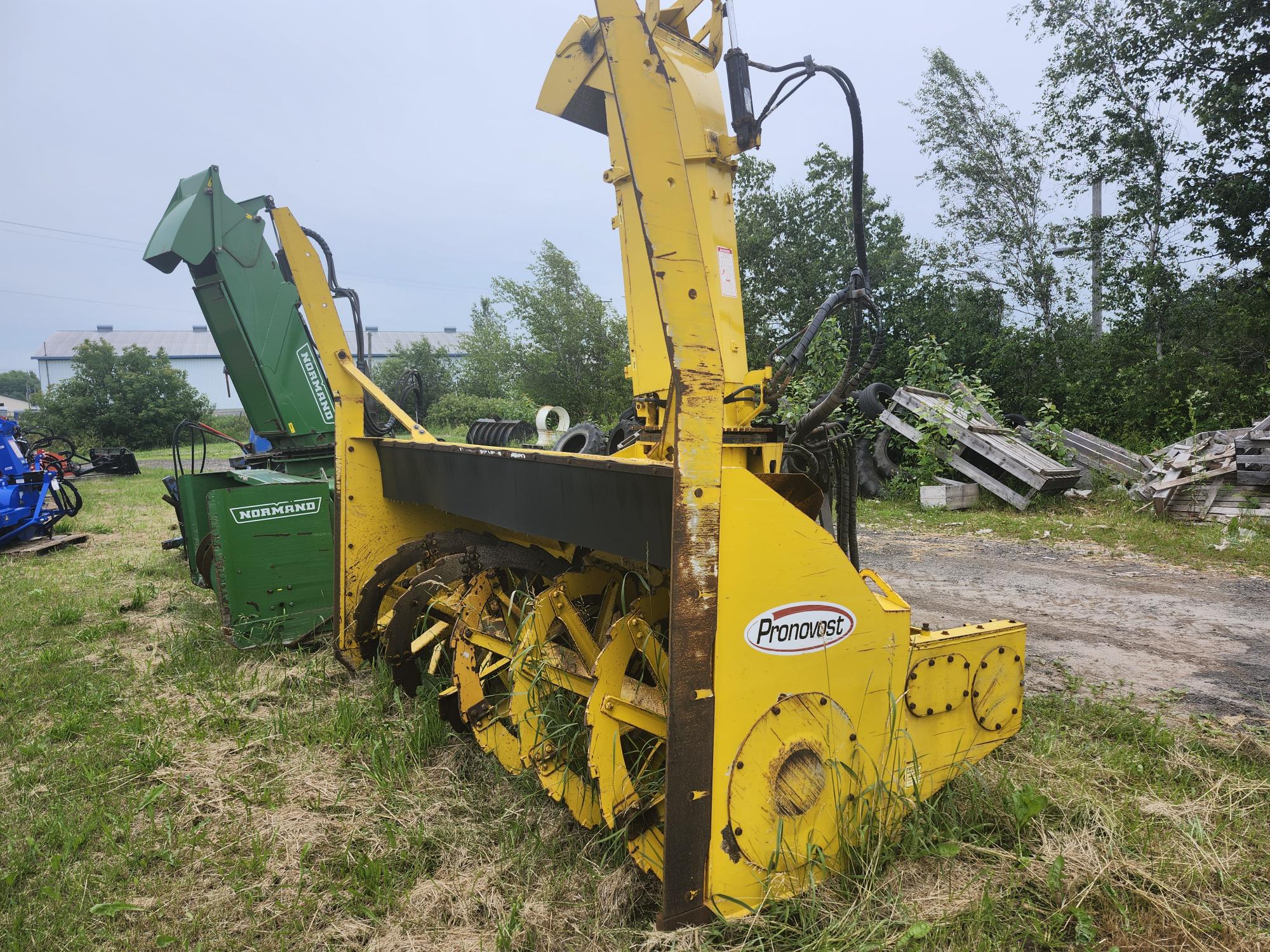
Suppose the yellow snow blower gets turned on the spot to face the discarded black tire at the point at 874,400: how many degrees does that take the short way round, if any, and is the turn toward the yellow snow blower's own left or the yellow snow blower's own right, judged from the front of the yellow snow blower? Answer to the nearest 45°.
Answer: approximately 135° to the yellow snow blower's own right

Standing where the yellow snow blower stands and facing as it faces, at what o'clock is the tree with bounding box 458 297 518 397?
The tree is roughly at 4 o'clock from the yellow snow blower.

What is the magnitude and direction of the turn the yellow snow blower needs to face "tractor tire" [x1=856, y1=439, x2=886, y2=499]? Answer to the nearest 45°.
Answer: approximately 135° to its right

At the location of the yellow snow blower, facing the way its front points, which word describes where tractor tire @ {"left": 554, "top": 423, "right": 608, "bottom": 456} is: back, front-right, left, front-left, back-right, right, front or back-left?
back-right

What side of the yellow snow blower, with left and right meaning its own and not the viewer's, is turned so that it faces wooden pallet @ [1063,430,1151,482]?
back

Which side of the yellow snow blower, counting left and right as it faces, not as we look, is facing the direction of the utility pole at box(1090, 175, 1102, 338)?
back

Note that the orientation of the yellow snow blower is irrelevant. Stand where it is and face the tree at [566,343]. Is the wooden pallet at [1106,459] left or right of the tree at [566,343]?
right

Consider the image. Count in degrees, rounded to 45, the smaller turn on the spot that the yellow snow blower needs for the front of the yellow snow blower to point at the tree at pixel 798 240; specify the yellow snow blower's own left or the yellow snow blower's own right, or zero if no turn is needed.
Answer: approximately 135° to the yellow snow blower's own right

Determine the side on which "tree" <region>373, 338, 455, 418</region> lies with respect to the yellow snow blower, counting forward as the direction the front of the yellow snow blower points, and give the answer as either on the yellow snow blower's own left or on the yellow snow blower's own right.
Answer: on the yellow snow blower's own right

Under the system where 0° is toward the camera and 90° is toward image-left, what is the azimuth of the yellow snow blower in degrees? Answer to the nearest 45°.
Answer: approximately 45°

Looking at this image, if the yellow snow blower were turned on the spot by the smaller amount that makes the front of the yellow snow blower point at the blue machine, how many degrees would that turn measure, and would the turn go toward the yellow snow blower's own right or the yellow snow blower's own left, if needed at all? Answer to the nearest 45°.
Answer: approximately 90° to the yellow snow blower's own right
